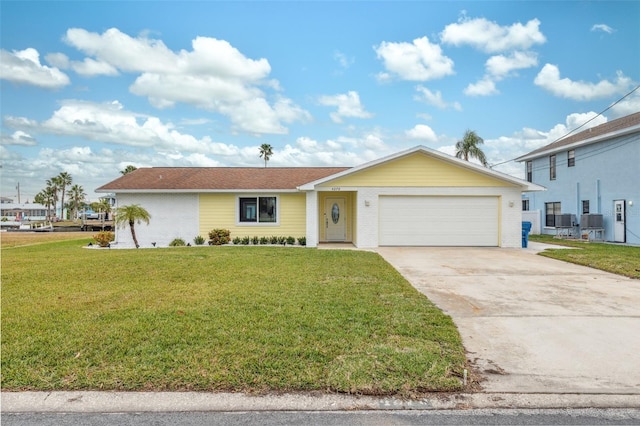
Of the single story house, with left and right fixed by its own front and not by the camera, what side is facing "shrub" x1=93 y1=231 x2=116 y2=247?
right

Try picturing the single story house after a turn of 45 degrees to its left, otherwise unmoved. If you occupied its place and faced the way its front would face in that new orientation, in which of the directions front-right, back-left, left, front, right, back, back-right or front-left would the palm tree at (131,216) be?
back-right

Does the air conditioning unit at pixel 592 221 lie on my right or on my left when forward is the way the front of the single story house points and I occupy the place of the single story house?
on my left

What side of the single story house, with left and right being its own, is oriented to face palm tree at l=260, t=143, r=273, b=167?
back

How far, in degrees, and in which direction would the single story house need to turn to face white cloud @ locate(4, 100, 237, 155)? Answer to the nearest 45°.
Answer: approximately 135° to its right

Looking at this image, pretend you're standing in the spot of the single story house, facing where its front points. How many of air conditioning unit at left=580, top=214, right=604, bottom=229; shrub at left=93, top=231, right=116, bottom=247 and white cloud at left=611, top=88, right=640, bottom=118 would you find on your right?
1

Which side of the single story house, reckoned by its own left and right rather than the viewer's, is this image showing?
front

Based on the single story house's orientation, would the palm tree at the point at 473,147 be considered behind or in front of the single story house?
behind

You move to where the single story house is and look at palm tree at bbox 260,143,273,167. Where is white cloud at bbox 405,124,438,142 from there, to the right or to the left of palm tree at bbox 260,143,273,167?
right

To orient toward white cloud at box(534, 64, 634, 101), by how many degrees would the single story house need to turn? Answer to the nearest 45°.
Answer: approximately 135° to its left
